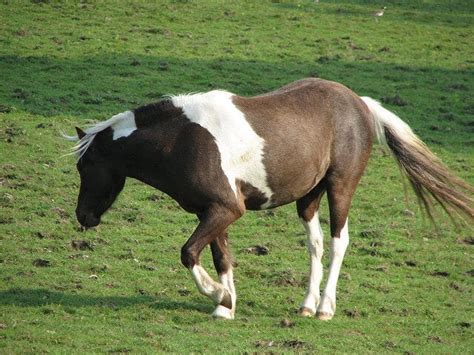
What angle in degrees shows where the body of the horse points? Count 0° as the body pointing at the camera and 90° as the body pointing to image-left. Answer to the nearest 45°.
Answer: approximately 90°
